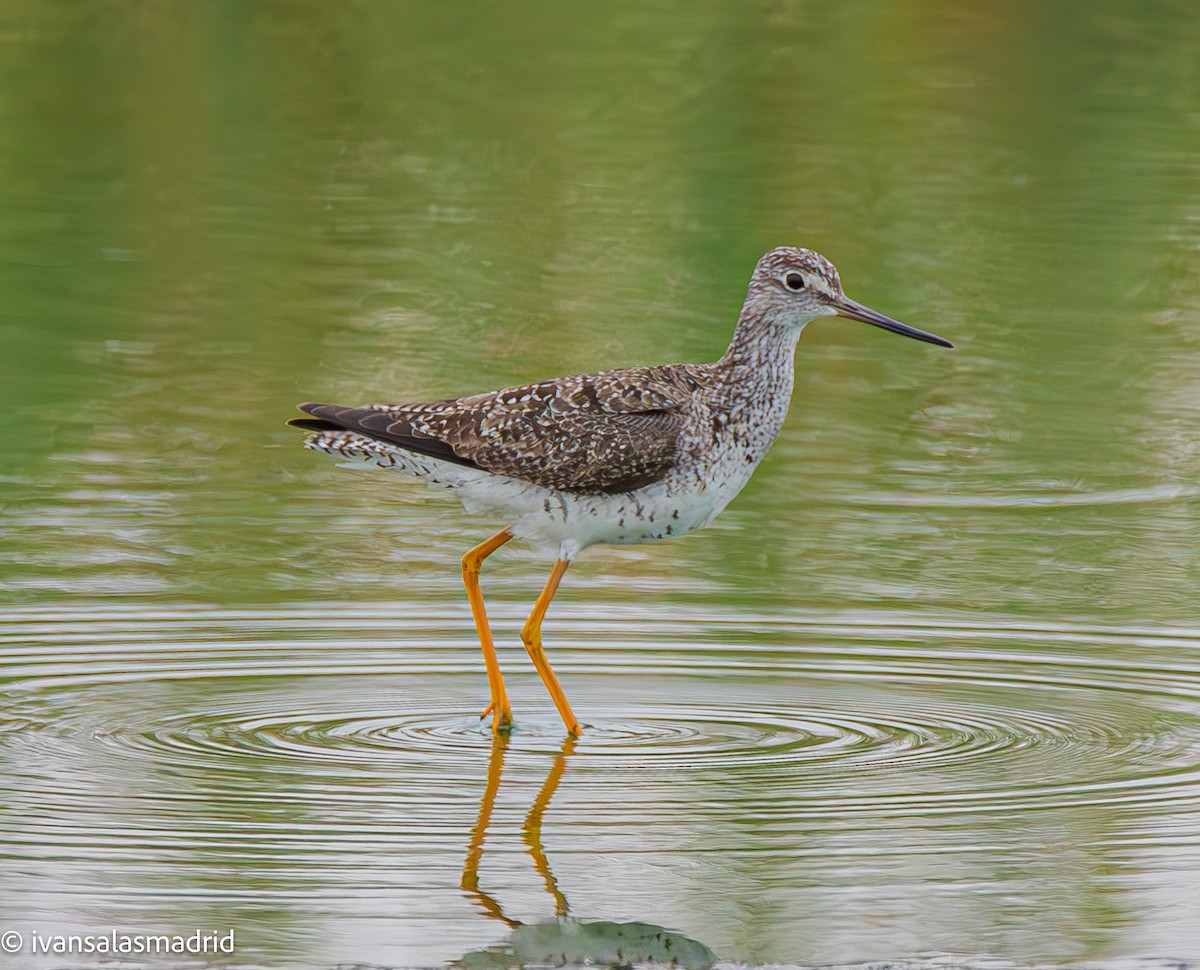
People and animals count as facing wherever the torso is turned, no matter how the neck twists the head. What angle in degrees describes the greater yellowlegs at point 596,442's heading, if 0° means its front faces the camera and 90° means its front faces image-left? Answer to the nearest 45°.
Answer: approximately 270°
